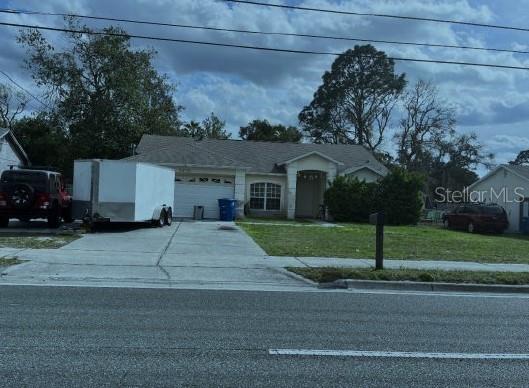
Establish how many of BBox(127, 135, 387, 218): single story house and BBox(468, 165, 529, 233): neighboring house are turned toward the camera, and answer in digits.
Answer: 2

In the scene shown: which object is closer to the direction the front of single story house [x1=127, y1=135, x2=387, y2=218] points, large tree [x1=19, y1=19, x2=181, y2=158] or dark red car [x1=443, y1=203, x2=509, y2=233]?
the dark red car

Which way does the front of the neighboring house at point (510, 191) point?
toward the camera

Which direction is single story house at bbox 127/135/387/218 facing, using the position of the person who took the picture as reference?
facing the viewer

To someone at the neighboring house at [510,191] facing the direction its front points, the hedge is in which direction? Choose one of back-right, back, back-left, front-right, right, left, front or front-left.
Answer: front-right

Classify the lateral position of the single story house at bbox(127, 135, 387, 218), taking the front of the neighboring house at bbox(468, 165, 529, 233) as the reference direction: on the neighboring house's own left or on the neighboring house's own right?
on the neighboring house's own right

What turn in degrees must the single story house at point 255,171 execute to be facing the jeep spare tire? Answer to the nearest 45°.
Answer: approximately 45° to its right

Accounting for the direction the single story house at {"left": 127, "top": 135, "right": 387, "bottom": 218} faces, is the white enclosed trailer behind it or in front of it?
in front

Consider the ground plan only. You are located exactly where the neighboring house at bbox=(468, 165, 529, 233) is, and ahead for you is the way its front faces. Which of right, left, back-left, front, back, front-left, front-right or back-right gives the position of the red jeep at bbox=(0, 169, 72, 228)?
front-right

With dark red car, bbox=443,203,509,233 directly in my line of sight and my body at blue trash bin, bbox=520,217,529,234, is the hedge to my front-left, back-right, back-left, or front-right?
front-right

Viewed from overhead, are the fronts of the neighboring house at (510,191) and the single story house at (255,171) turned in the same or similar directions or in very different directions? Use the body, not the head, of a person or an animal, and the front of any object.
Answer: same or similar directions

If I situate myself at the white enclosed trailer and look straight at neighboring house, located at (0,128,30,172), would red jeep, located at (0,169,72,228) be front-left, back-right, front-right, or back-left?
front-left

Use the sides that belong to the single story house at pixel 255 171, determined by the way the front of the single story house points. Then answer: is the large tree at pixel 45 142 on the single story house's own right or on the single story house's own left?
on the single story house's own right

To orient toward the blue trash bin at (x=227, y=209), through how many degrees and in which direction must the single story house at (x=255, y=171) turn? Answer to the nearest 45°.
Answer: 0° — it already faces it
